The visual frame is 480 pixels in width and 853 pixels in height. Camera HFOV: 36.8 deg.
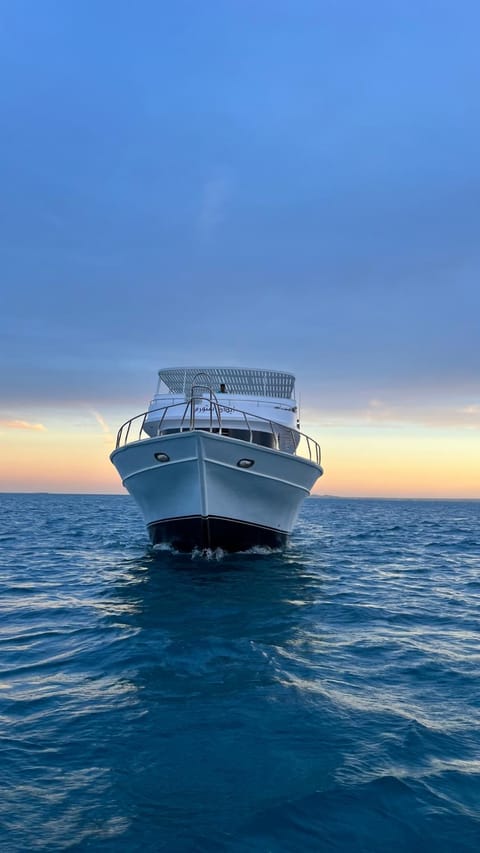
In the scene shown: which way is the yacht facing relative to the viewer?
toward the camera
